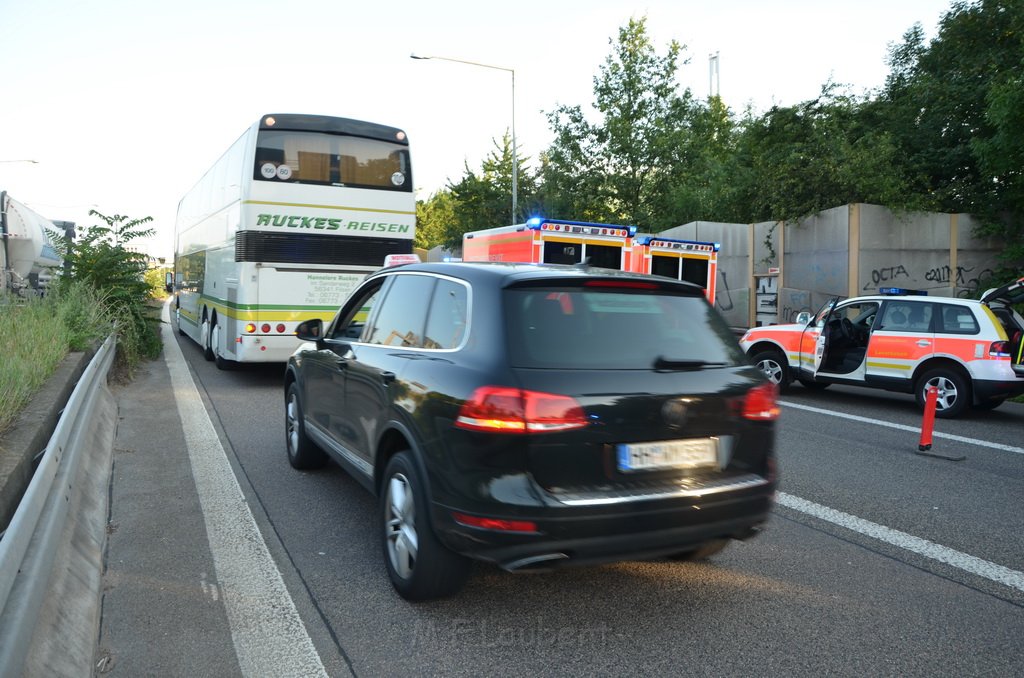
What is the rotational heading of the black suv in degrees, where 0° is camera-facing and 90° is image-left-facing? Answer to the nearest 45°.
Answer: approximately 135°

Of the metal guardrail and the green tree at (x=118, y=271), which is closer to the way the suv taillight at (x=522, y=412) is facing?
the metal guardrail

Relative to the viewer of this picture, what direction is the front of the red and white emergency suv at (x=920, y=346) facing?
facing away from the viewer and to the left of the viewer

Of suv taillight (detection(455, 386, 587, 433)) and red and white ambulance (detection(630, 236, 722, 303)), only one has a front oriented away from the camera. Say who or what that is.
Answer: the red and white ambulance

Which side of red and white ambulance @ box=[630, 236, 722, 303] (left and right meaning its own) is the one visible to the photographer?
back

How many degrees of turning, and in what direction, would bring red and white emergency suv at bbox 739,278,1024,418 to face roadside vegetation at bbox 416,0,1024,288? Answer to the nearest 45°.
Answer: approximately 45° to its right

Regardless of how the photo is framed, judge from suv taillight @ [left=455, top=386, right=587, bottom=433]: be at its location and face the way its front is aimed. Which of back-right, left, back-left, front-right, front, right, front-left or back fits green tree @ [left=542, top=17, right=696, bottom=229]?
back

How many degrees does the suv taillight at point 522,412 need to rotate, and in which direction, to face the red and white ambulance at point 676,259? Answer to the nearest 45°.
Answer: approximately 180°

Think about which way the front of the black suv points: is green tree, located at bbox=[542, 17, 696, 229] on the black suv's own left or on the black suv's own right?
on the black suv's own right
